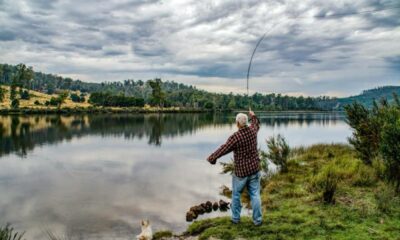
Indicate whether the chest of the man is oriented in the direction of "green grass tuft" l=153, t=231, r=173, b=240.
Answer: no

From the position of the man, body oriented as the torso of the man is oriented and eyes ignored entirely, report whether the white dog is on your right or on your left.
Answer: on your left

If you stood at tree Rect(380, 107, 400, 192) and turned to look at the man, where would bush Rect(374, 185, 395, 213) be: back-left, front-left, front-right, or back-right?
front-left

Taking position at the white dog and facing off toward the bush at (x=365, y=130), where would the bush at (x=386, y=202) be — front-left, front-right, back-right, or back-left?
front-right

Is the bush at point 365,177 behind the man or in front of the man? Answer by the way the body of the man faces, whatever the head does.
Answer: in front

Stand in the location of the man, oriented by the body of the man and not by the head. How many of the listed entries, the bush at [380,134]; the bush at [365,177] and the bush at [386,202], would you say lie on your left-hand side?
0

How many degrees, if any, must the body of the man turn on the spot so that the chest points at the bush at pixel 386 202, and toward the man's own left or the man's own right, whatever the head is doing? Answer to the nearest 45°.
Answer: approximately 90° to the man's own right

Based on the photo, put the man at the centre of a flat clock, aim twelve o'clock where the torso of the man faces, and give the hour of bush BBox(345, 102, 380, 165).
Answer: The bush is roughly at 1 o'clock from the man.

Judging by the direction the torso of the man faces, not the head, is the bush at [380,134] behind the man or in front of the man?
in front

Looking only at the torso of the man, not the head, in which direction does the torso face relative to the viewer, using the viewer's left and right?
facing away from the viewer

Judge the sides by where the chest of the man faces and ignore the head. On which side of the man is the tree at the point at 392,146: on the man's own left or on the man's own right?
on the man's own right
